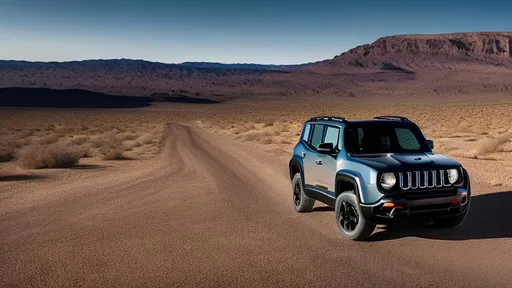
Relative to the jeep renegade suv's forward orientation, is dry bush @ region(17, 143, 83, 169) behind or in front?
behind

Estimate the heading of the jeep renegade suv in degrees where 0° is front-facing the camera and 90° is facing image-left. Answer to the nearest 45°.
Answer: approximately 315°

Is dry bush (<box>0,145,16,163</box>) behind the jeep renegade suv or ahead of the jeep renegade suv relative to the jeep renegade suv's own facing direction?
behind
